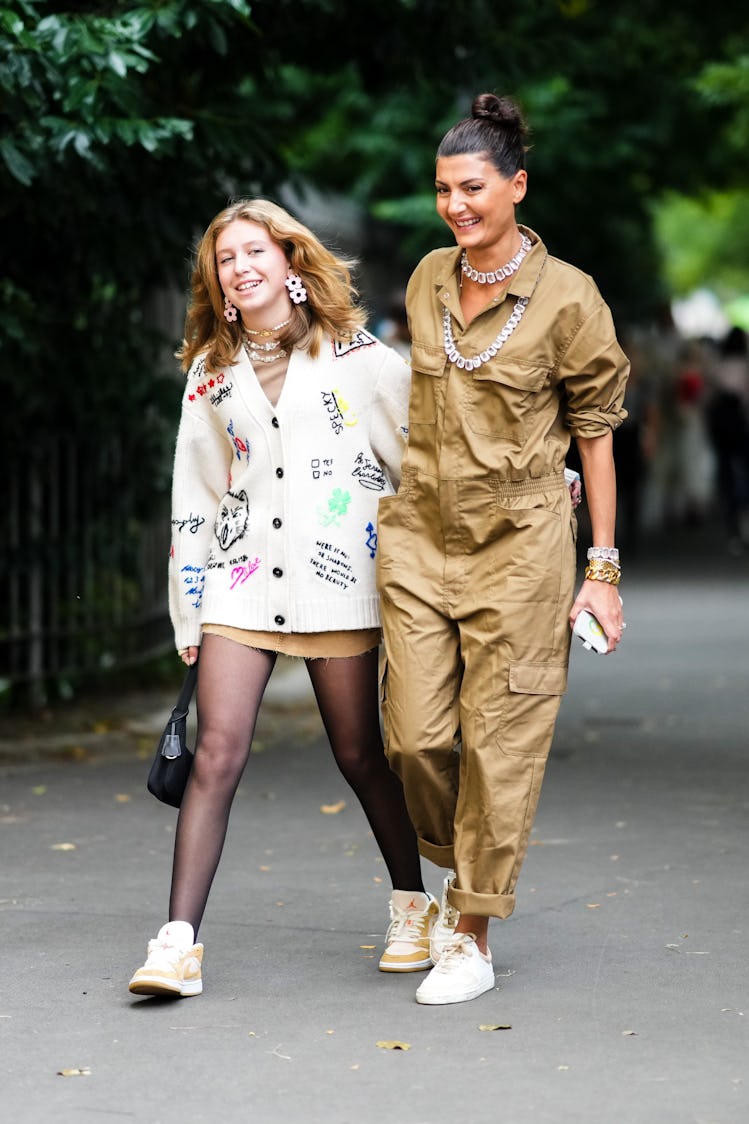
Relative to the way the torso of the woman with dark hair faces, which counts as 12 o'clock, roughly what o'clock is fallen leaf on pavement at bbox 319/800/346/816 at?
The fallen leaf on pavement is roughly at 4 o'clock from the woman with dark hair.

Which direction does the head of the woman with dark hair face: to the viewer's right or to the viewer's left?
to the viewer's left
